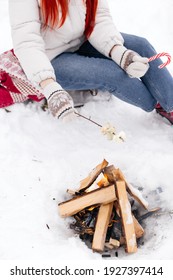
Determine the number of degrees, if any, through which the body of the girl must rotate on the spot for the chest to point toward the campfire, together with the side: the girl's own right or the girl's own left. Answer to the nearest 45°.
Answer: approximately 45° to the girl's own right

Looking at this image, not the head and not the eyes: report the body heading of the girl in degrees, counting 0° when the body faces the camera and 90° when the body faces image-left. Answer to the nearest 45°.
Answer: approximately 315°
